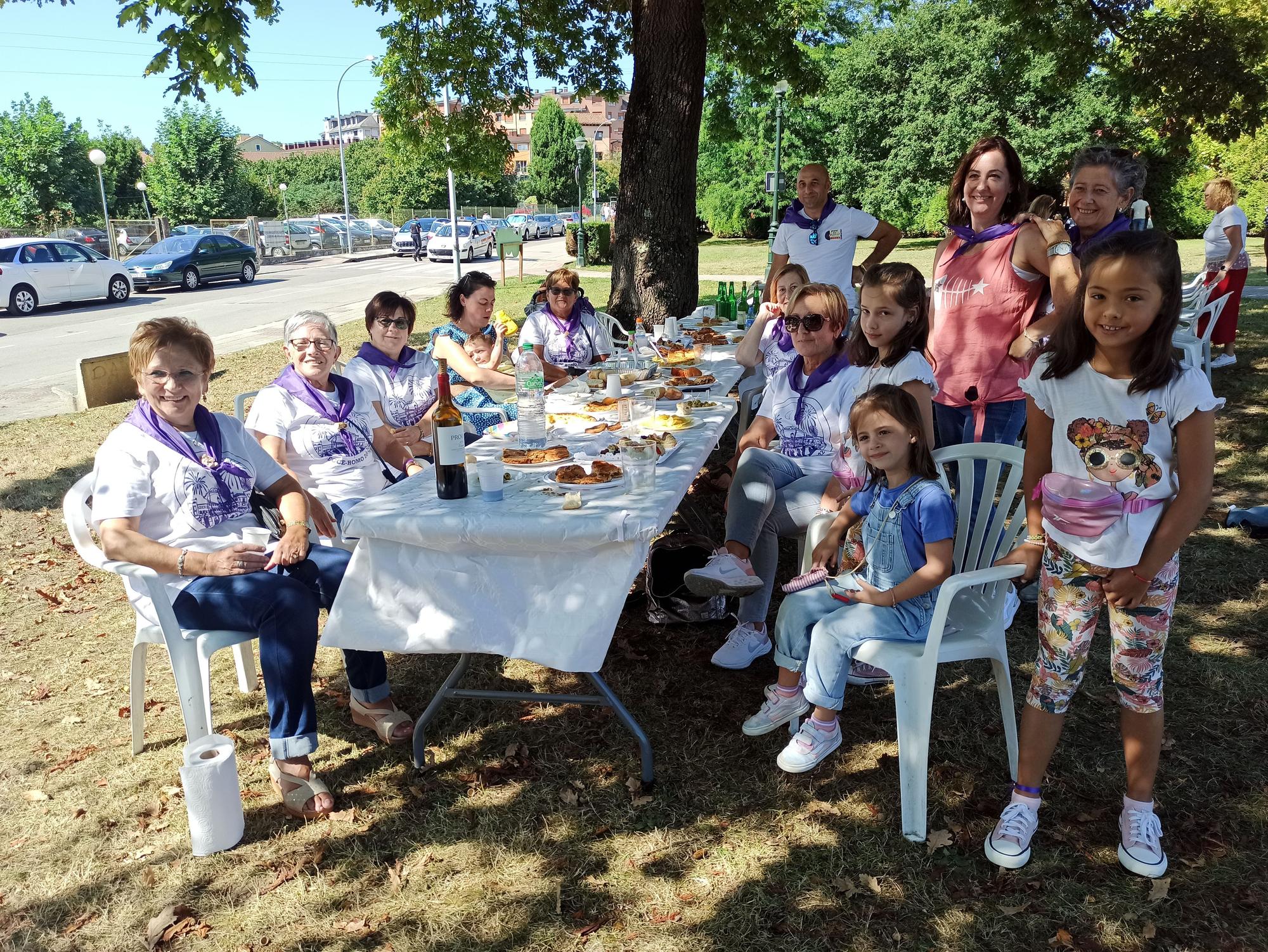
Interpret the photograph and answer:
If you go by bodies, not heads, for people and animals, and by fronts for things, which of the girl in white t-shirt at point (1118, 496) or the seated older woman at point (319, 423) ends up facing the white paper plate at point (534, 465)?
the seated older woman

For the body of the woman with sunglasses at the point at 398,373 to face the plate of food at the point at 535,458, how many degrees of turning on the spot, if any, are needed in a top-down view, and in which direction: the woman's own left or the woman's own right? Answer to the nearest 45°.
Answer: approximately 45° to the woman's own right

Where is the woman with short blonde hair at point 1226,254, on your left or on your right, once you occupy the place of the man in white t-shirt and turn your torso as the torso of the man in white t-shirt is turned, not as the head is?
on your left

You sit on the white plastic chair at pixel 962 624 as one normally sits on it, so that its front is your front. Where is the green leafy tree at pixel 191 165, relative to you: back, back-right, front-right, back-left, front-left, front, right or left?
right

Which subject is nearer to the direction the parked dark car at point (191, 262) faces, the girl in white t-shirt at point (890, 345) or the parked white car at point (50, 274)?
the parked white car

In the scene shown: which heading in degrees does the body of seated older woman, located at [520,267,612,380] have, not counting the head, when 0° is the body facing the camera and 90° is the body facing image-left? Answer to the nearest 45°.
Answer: approximately 0°

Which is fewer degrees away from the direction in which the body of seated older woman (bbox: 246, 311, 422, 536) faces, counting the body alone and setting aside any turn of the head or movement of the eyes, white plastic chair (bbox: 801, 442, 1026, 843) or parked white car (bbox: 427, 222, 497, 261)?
the white plastic chair

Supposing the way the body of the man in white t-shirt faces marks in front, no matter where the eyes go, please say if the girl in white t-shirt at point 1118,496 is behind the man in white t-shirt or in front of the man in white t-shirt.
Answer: in front

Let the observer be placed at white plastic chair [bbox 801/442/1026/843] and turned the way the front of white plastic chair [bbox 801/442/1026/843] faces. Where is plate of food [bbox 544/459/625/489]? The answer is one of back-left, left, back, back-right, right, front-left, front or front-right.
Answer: front-right

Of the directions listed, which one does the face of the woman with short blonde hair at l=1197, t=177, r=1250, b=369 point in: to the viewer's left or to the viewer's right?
to the viewer's left
